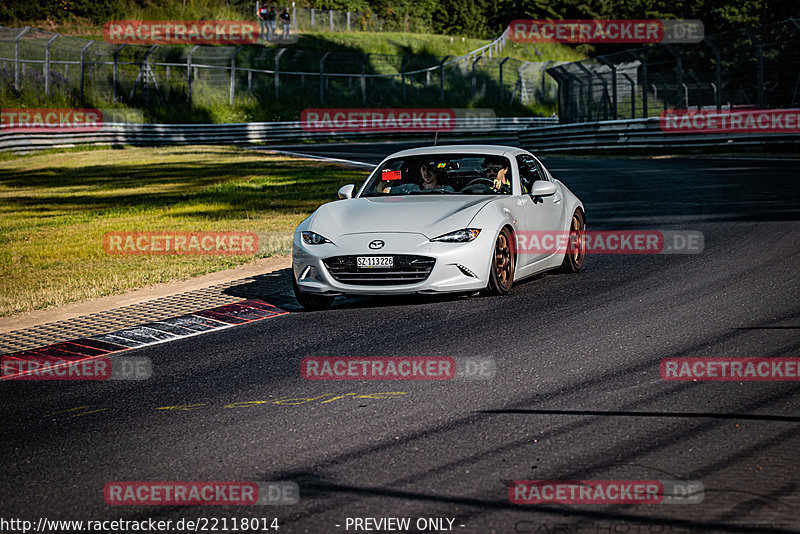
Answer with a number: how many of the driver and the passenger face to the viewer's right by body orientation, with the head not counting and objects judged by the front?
0

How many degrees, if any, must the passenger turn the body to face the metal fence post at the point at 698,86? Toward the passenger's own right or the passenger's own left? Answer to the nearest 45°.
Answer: approximately 135° to the passenger's own right

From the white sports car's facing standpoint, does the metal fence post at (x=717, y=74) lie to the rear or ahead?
to the rear

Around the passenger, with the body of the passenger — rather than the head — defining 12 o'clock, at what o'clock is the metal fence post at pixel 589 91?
The metal fence post is roughly at 5 o'clock from the passenger.

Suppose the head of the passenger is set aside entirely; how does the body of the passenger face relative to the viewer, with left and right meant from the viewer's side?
facing the viewer and to the left of the viewer

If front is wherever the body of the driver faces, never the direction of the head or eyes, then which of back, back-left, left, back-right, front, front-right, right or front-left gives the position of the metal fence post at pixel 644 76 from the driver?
back-right

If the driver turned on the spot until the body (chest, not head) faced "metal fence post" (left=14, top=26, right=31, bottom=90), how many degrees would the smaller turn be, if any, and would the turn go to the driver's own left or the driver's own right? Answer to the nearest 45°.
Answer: approximately 90° to the driver's own right

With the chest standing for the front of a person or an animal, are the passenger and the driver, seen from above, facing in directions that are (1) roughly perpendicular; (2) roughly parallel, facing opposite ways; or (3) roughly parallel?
roughly parallel

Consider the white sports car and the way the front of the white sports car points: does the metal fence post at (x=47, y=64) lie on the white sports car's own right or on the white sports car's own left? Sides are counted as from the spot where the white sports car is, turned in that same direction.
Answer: on the white sports car's own right
